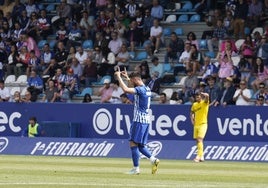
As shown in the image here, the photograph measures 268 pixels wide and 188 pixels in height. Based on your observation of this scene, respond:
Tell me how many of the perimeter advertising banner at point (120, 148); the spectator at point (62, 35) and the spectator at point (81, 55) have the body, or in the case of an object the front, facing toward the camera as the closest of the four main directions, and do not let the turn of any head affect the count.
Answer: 3

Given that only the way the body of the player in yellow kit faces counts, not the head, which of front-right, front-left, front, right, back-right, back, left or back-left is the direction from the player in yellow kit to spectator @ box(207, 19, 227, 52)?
back-right

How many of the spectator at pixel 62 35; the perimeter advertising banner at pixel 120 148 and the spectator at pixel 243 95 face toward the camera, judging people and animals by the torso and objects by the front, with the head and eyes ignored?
3

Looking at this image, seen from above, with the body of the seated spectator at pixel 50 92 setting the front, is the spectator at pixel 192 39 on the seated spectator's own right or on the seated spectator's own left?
on the seated spectator's own left

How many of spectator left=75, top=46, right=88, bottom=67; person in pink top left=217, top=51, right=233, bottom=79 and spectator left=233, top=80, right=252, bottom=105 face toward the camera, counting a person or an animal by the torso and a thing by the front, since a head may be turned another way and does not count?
3

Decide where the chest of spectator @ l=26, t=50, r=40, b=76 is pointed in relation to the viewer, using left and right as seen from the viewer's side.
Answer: facing the viewer and to the left of the viewer

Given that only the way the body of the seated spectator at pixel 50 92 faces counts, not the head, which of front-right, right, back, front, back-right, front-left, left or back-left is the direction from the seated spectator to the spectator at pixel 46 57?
back-right

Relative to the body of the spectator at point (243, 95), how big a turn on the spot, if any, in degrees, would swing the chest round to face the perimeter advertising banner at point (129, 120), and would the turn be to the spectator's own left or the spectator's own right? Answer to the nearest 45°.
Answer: approximately 90° to the spectator's own right

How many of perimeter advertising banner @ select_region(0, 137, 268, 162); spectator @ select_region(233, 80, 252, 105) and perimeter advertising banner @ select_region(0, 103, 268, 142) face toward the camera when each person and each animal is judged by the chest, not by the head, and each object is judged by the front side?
3

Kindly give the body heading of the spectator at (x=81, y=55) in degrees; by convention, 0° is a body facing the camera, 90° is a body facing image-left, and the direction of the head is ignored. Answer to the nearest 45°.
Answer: approximately 0°
